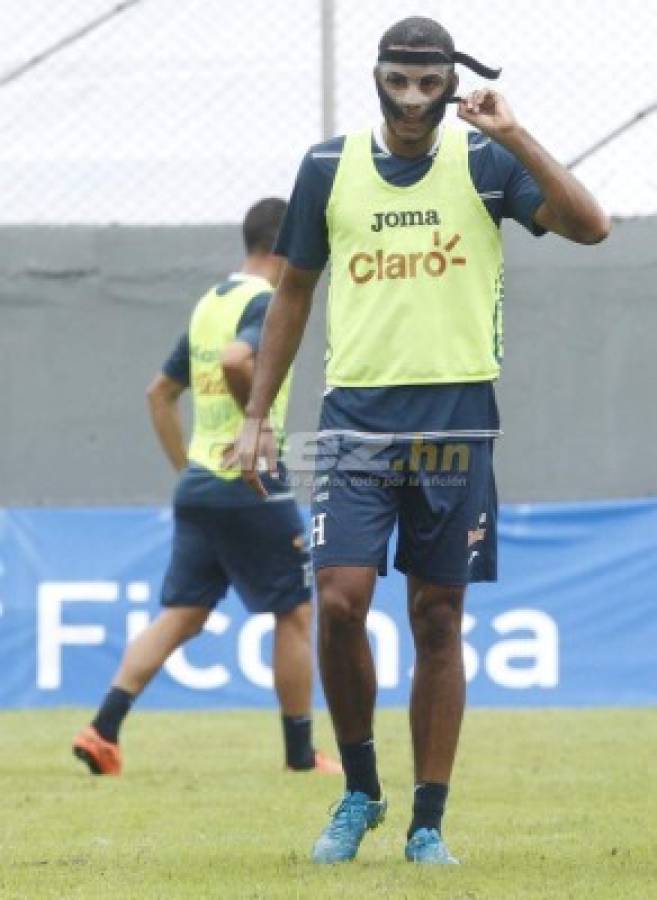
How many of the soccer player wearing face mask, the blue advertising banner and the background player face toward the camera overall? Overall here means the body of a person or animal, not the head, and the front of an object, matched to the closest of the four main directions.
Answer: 2

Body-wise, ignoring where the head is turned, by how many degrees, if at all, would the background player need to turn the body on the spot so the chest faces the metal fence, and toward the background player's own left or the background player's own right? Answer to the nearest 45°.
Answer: approximately 45° to the background player's own left

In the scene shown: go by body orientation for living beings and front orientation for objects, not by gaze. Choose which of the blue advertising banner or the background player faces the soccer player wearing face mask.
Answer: the blue advertising banner

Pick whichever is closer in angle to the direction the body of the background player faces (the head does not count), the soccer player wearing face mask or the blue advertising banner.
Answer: the blue advertising banner

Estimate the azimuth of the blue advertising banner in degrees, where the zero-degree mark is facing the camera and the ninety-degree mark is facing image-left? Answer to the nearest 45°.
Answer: approximately 0°

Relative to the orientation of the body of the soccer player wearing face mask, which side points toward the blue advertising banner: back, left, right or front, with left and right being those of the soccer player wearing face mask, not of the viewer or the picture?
back

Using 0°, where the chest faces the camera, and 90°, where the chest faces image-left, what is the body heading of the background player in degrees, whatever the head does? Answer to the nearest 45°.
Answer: approximately 225°

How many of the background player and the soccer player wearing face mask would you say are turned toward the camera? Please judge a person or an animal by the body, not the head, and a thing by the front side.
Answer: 1
